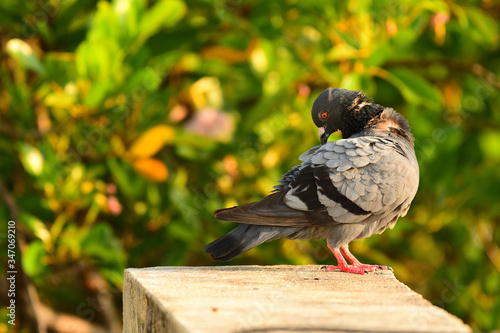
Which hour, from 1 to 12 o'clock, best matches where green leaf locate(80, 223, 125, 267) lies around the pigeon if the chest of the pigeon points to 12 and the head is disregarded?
The green leaf is roughly at 7 o'clock from the pigeon.

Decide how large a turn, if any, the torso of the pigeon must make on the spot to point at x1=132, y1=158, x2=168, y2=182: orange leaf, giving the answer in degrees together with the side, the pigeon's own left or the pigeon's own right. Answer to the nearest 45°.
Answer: approximately 135° to the pigeon's own left

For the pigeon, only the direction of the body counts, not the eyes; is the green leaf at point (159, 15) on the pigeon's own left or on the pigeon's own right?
on the pigeon's own left

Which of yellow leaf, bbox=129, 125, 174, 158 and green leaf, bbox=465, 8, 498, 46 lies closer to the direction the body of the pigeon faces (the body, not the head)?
the green leaf

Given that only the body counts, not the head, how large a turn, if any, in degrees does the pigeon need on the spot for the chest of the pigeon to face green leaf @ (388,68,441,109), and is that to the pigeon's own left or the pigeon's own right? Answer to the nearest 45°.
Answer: approximately 45° to the pigeon's own left

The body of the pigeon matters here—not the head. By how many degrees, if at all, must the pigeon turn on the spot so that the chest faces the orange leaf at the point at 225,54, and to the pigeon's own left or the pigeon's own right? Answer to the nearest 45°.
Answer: approximately 90° to the pigeon's own left

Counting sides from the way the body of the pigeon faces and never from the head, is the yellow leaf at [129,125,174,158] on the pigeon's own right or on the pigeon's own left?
on the pigeon's own left

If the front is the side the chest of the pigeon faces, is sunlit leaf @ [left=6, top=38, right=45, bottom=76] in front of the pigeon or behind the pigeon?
behind

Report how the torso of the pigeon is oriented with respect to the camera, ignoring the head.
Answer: to the viewer's right
